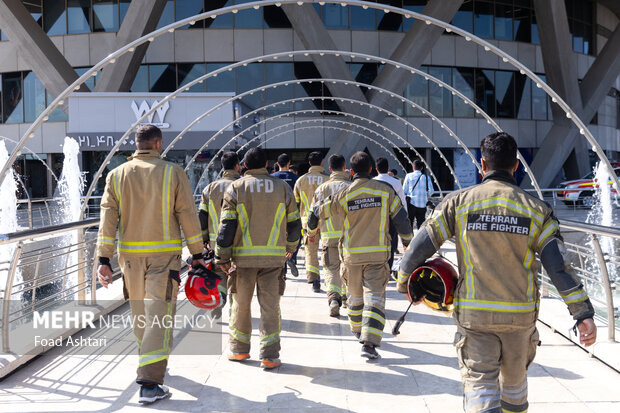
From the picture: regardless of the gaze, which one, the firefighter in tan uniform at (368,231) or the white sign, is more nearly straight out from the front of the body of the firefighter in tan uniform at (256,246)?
the white sign

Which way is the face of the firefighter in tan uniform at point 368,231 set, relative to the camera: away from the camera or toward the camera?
away from the camera

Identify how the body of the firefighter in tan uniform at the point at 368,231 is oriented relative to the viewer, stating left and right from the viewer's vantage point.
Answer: facing away from the viewer

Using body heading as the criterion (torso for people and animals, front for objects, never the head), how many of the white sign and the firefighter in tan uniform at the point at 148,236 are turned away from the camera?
1

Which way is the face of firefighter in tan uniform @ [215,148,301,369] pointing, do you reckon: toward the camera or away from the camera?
away from the camera

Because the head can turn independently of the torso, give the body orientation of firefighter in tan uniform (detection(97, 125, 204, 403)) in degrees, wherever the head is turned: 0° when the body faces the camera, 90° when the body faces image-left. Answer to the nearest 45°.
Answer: approximately 180°

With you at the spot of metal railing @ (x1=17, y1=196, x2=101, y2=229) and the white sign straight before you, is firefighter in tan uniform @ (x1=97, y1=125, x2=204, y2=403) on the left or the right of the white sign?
right

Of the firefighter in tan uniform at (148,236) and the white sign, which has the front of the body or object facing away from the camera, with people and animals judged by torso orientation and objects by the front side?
the firefighter in tan uniform

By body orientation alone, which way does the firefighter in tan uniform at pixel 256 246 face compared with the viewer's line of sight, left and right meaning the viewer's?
facing away from the viewer

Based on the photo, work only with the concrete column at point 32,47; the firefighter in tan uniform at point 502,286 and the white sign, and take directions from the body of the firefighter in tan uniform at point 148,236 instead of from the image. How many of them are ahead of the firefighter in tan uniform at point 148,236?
2

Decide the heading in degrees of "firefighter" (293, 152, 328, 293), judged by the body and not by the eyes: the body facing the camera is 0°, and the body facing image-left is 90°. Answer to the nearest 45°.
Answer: approximately 180°
